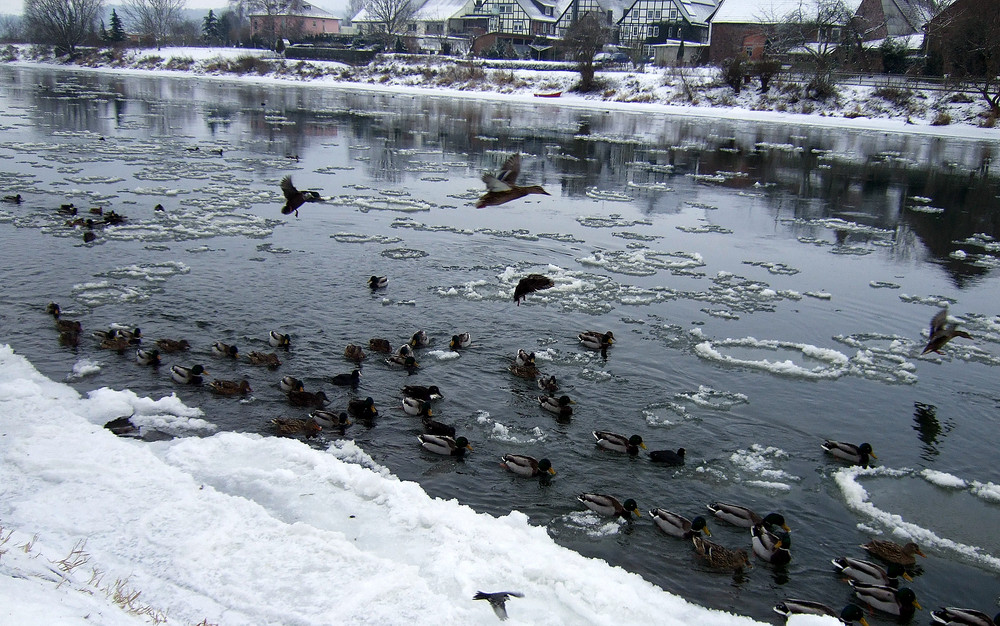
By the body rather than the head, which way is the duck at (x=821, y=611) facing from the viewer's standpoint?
to the viewer's right

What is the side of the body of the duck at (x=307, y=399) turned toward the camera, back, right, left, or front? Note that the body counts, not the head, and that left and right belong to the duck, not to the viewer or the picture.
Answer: right

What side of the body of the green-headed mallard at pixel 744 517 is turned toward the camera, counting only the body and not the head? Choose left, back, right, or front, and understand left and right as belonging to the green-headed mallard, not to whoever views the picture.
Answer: right

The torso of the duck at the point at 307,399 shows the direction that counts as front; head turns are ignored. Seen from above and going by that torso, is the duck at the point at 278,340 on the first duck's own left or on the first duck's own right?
on the first duck's own left

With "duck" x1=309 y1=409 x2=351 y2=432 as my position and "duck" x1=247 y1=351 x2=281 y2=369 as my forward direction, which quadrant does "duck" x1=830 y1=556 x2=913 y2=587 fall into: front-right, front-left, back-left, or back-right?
back-right

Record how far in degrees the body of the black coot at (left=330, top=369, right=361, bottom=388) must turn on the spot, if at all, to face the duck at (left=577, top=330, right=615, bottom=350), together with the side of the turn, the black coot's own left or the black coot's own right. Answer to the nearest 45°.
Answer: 0° — it already faces it

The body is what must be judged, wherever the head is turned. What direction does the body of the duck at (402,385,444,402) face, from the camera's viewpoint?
to the viewer's right
